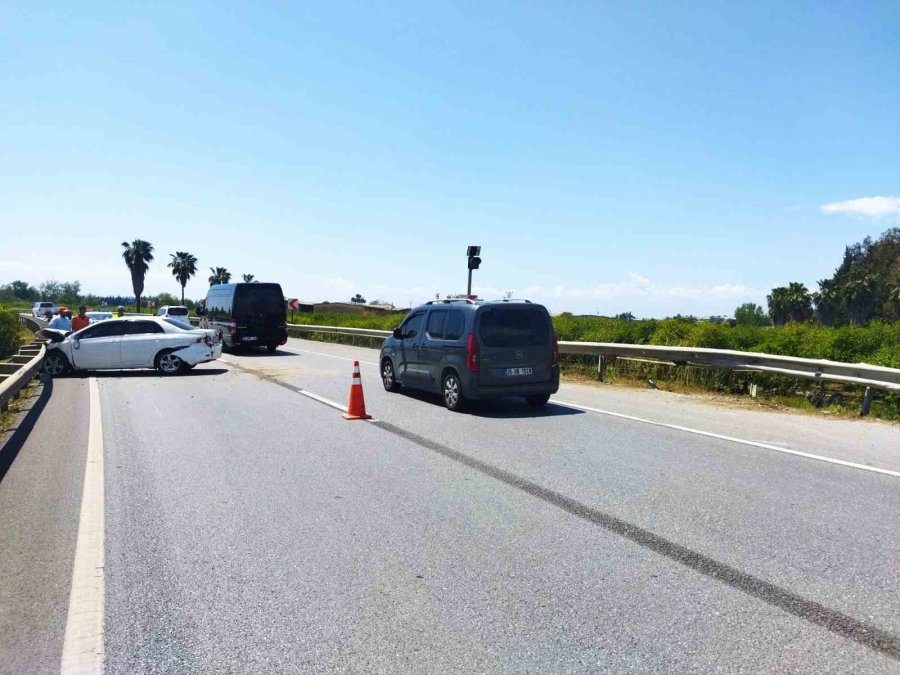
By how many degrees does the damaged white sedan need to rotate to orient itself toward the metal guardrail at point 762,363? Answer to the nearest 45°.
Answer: approximately 135° to its left

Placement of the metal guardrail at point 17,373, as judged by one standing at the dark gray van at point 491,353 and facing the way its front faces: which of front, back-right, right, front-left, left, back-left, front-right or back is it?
front-left

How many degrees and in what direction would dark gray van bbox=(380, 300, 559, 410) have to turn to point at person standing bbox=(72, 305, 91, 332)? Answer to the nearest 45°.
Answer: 0° — it already faces them

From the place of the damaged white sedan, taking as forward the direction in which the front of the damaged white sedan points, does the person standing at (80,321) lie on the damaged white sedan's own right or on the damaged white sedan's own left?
on the damaged white sedan's own right

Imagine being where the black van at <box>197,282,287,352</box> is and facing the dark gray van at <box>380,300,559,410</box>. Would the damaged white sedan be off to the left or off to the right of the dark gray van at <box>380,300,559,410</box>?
right

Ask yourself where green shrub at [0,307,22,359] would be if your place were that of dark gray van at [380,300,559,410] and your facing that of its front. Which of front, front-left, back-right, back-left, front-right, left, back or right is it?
front

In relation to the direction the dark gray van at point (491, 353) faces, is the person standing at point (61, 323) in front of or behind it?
in front
